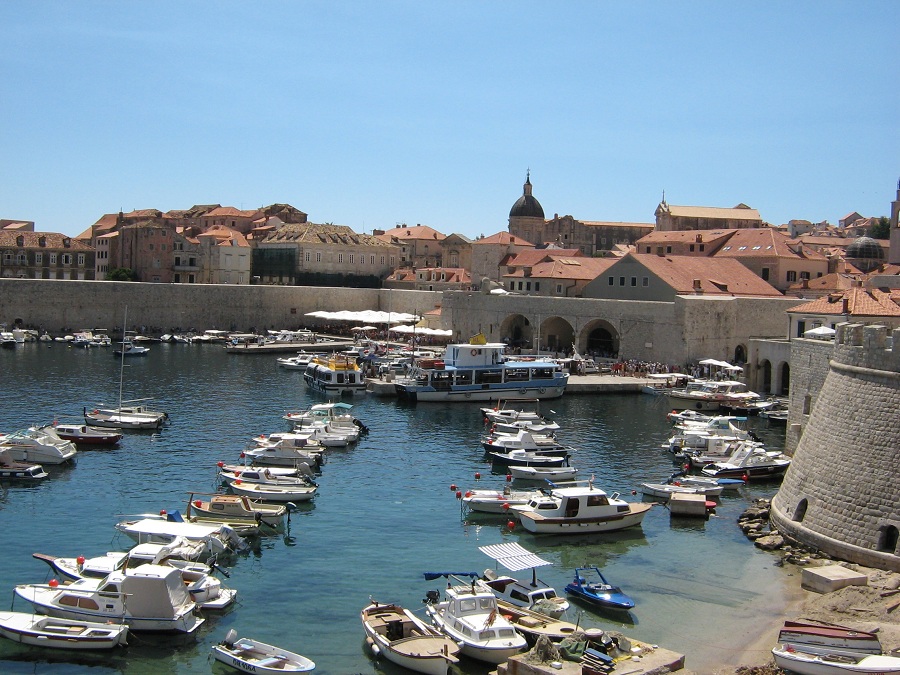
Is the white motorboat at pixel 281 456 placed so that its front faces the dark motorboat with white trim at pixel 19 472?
yes

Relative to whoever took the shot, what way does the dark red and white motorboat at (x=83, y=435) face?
facing to the left of the viewer

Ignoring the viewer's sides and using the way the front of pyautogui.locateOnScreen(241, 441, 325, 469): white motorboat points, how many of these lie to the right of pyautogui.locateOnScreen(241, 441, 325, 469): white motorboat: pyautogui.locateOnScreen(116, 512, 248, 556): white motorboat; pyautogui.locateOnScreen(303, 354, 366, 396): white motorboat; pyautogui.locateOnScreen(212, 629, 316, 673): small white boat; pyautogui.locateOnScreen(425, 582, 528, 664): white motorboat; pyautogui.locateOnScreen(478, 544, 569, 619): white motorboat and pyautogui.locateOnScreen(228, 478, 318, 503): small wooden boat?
1

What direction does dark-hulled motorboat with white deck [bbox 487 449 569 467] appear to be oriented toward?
to the viewer's left

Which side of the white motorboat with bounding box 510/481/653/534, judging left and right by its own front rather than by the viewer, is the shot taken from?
right

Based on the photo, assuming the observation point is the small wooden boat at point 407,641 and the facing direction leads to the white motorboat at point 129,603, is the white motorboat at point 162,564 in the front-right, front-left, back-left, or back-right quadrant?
front-right

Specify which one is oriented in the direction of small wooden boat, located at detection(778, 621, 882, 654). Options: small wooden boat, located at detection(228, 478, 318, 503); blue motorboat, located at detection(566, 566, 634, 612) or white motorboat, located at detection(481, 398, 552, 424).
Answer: blue motorboat, located at detection(566, 566, 634, 612)

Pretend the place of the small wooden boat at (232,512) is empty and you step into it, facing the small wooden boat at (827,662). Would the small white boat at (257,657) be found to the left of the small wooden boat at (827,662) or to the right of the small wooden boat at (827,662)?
right

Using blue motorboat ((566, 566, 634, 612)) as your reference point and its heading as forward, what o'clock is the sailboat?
The sailboat is roughly at 6 o'clock from the blue motorboat.
